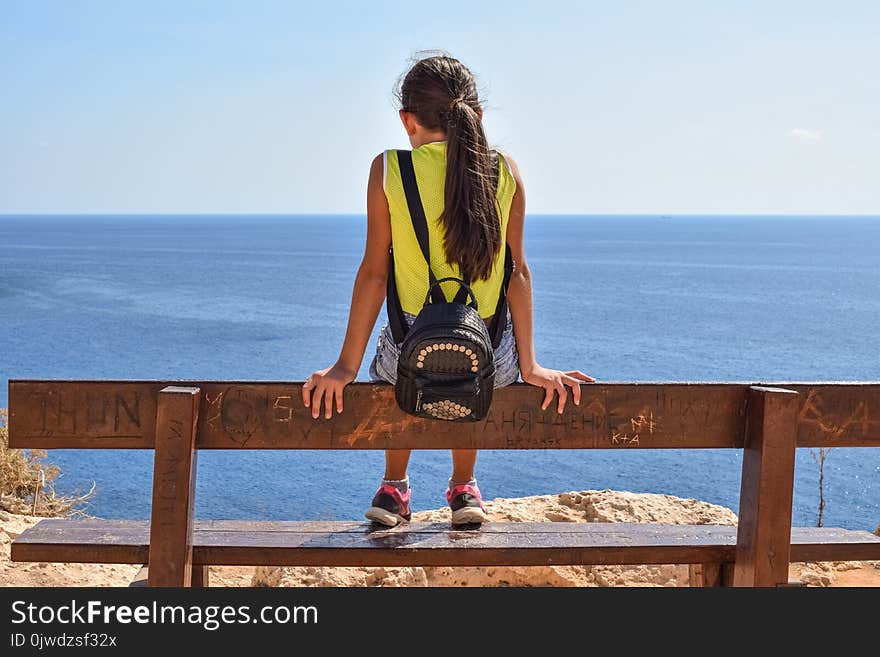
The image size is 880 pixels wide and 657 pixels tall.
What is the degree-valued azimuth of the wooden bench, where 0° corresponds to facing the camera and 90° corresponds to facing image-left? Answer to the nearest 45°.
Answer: approximately 180°
